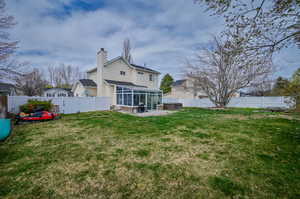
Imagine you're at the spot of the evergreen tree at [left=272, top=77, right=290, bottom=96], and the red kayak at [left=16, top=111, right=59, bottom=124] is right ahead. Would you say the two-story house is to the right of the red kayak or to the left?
right

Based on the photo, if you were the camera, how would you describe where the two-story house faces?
facing away from the viewer and to the left of the viewer
